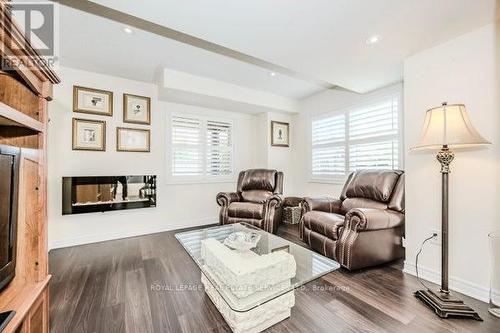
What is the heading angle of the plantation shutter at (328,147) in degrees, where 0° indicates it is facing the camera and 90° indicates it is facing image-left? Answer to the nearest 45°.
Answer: approximately 45°

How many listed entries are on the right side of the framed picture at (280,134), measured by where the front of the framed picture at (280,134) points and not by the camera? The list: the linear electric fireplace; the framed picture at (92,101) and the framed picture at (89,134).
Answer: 3

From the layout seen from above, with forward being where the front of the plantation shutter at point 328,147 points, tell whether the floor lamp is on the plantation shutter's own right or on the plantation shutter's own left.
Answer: on the plantation shutter's own left

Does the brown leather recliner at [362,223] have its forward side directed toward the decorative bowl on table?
yes

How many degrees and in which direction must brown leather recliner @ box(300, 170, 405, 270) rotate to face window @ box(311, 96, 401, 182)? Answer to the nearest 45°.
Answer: approximately 135° to its right

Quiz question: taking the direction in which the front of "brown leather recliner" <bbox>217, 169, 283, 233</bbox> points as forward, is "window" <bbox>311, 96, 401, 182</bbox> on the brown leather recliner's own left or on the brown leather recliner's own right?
on the brown leather recliner's own left

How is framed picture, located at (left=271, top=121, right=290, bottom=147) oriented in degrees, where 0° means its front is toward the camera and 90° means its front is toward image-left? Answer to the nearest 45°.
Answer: approximately 315°

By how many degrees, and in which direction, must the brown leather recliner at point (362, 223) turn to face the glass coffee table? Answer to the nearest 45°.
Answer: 0° — it already faces it
